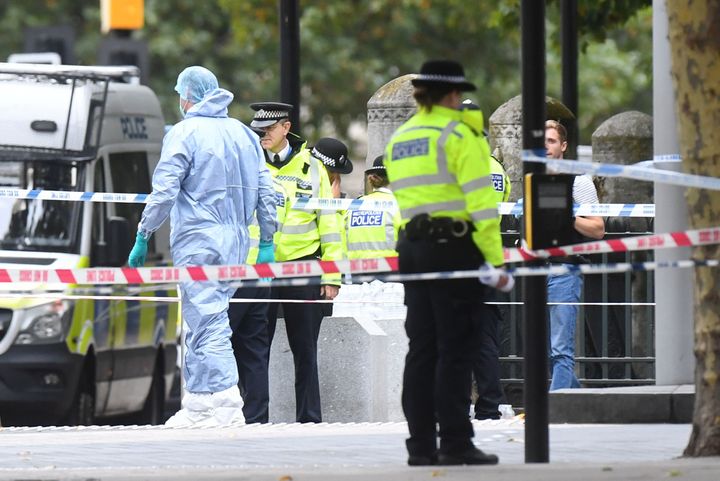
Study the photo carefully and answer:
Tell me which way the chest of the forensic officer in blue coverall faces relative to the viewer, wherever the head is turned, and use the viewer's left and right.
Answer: facing away from the viewer and to the left of the viewer

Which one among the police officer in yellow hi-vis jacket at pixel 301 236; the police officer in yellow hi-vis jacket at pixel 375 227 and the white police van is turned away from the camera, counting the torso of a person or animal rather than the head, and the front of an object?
the police officer in yellow hi-vis jacket at pixel 375 227

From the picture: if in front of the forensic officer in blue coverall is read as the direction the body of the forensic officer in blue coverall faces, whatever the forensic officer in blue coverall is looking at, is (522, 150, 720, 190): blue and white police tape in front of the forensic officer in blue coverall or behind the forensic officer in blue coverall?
behind

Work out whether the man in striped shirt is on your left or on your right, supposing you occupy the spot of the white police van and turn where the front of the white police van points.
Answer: on your left

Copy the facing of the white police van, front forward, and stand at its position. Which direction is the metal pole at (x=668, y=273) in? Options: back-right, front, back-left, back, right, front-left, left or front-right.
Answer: left

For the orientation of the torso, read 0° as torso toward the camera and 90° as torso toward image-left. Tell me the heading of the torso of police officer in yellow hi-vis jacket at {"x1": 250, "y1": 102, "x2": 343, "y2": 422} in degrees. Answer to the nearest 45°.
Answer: approximately 45°

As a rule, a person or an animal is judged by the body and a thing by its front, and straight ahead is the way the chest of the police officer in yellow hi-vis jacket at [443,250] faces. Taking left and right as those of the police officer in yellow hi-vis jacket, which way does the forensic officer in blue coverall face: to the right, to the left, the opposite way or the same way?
to the left

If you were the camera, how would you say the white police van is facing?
facing the viewer and to the left of the viewer

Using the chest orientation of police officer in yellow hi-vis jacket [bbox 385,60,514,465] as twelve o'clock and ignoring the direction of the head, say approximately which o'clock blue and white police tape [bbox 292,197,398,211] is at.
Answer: The blue and white police tape is roughly at 10 o'clock from the police officer in yellow hi-vis jacket.

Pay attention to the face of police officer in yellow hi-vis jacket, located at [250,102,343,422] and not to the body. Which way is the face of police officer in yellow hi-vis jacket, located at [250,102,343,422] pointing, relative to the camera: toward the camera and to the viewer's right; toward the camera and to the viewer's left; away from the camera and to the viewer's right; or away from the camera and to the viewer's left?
toward the camera and to the viewer's left

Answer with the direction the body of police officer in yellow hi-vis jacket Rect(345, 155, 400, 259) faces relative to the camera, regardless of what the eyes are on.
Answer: away from the camera
